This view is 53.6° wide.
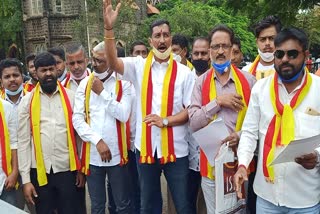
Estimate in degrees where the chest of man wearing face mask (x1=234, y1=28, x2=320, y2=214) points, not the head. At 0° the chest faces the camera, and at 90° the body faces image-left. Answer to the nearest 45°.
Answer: approximately 0°

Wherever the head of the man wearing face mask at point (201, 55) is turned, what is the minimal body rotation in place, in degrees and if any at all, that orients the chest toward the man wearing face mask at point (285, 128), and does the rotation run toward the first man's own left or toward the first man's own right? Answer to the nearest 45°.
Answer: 0° — they already face them

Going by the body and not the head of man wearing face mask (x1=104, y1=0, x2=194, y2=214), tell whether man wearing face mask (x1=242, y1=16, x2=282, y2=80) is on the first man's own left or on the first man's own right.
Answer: on the first man's own left

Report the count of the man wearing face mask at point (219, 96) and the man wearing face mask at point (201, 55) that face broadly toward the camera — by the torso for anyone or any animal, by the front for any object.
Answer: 2

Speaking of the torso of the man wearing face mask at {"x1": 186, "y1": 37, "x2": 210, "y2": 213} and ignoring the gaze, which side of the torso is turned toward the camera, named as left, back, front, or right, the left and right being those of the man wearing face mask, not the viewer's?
front

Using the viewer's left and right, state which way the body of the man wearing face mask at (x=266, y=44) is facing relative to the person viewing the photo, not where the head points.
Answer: facing the viewer
